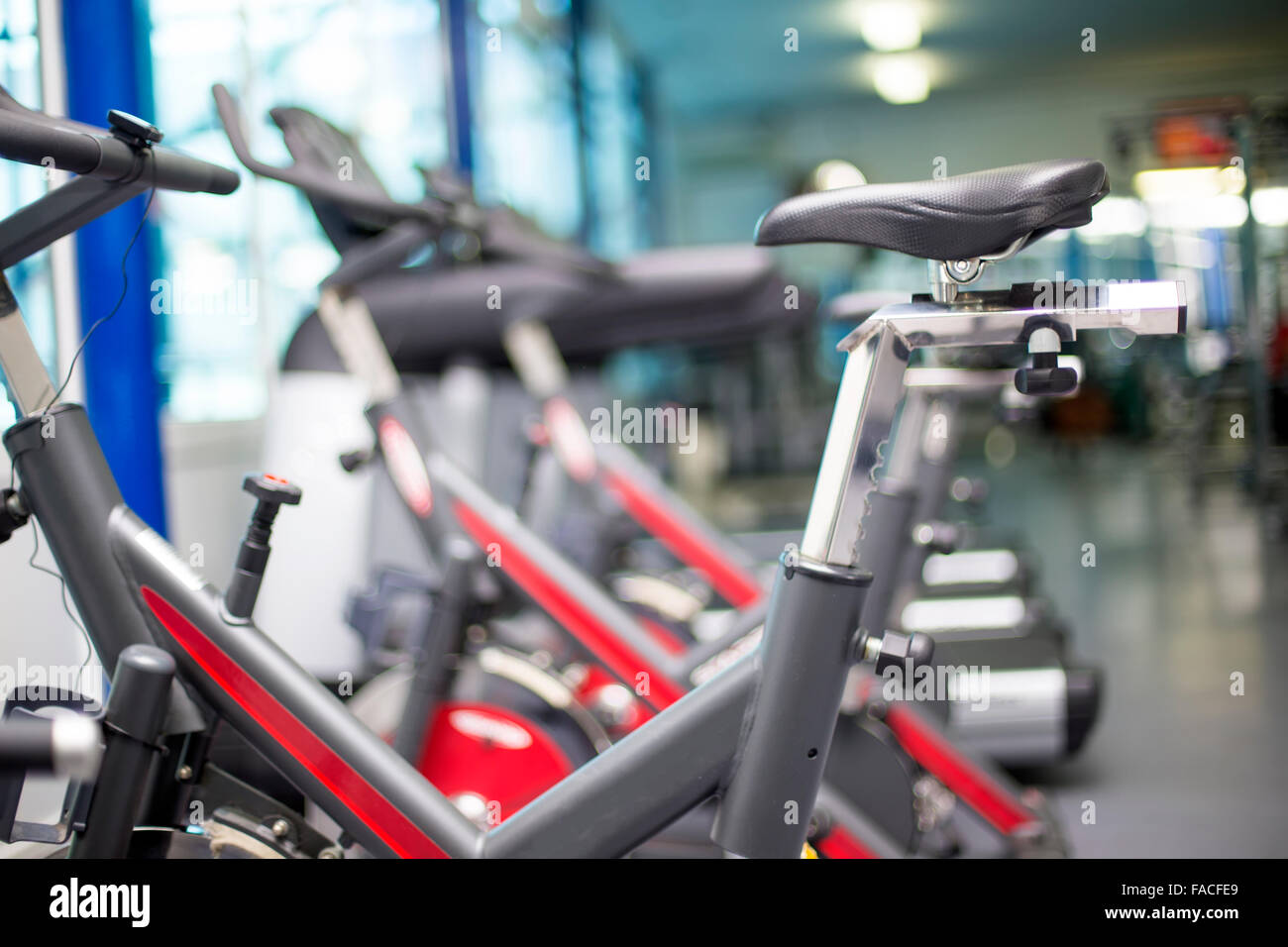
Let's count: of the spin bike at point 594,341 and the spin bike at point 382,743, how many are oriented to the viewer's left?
2

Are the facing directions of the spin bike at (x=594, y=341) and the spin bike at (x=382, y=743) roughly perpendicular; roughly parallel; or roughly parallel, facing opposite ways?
roughly parallel

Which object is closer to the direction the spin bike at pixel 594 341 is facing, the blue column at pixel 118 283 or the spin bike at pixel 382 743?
the blue column

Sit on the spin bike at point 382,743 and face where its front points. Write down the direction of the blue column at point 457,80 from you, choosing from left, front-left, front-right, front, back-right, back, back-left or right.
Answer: right

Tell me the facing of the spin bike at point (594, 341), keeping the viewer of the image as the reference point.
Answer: facing to the left of the viewer

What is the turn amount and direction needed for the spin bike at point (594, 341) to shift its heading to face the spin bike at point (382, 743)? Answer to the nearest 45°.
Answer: approximately 90° to its left

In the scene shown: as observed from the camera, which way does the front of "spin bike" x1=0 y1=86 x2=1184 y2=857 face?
facing to the left of the viewer
